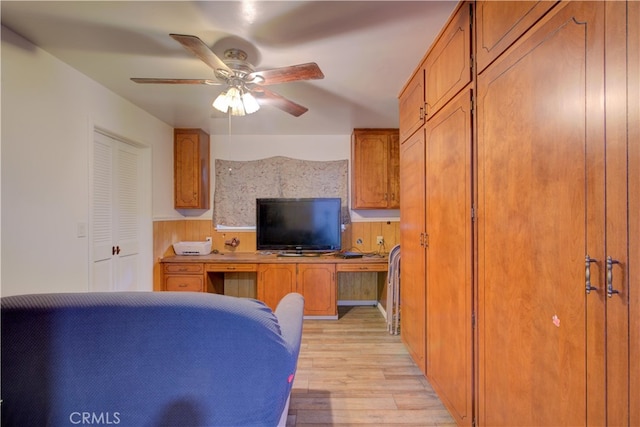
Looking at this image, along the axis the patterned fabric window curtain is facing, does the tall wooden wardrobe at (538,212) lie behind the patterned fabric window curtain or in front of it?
in front

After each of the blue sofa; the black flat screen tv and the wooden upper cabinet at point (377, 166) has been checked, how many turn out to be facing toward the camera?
2

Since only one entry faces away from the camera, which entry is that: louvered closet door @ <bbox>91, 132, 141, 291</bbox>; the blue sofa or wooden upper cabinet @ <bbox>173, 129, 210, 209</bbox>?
the blue sofa

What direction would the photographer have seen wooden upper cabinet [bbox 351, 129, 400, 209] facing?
facing the viewer

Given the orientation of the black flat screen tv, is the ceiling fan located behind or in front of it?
in front

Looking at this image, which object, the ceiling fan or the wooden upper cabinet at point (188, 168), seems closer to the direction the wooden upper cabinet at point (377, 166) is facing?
the ceiling fan

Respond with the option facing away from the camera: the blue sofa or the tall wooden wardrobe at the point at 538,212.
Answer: the blue sofa

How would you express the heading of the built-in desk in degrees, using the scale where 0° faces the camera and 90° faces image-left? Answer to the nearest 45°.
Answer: approximately 0°

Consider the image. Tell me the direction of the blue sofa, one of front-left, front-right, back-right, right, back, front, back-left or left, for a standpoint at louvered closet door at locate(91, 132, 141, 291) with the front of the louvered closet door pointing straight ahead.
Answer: front-right

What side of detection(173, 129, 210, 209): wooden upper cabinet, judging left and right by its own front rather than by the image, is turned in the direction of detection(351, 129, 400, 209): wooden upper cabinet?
left

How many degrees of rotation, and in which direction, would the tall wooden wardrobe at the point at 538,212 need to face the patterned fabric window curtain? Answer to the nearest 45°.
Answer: approximately 90° to its right

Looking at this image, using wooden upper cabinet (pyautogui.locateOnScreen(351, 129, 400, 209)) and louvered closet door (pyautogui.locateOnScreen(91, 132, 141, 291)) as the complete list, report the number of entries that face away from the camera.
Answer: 0
